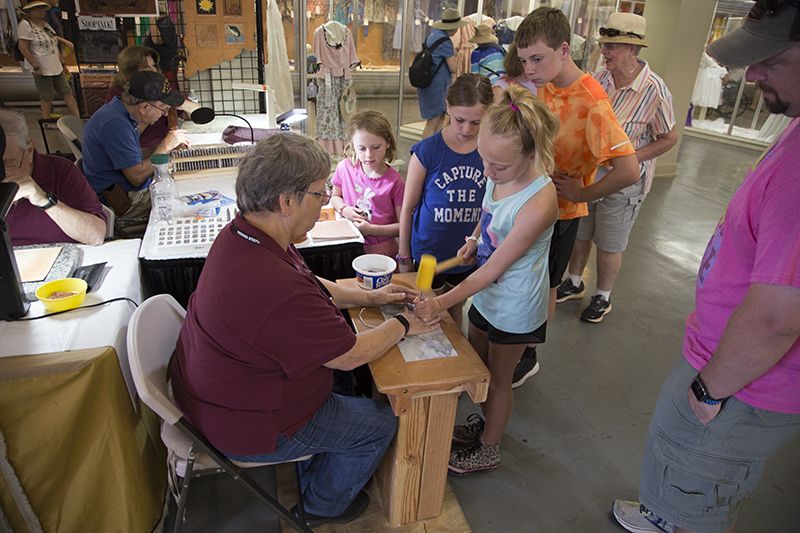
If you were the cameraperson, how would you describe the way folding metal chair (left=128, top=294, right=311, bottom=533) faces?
facing to the right of the viewer

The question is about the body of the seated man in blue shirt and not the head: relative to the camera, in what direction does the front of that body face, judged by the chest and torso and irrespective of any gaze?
to the viewer's right

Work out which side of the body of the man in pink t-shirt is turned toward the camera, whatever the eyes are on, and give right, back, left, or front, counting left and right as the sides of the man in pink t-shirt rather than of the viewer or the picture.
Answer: left

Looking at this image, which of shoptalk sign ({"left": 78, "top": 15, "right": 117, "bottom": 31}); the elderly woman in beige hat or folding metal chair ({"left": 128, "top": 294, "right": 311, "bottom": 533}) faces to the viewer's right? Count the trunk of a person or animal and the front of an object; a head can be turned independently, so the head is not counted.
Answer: the folding metal chair

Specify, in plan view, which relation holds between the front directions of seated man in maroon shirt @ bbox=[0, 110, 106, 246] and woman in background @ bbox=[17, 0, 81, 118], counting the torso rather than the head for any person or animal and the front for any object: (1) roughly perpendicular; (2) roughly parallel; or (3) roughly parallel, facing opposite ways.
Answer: roughly perpendicular

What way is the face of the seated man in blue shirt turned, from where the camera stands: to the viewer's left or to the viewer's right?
to the viewer's right
